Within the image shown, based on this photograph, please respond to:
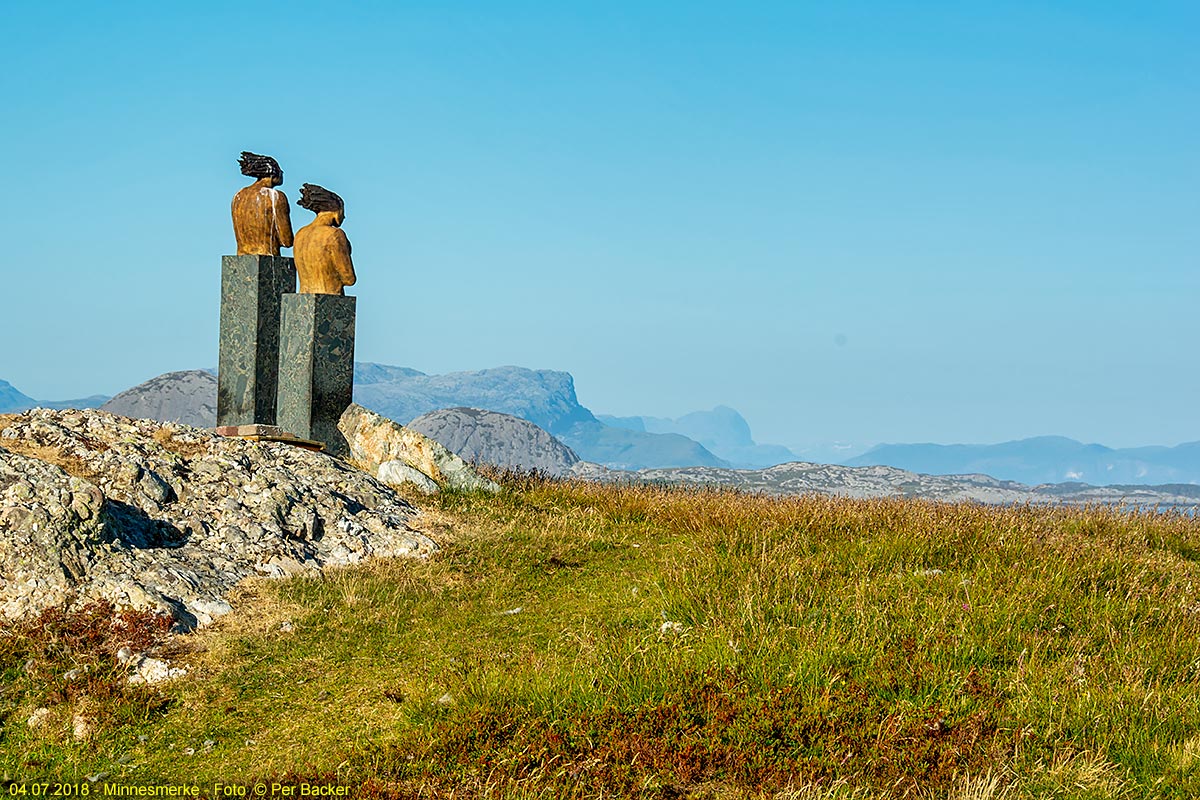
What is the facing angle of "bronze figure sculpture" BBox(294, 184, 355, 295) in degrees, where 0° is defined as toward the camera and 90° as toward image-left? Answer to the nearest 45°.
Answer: approximately 225°

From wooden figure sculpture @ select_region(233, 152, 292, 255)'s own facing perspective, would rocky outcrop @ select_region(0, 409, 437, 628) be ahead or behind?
behind

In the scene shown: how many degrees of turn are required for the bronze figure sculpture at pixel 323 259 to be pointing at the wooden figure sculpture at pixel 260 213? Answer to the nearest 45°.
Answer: approximately 135° to its left

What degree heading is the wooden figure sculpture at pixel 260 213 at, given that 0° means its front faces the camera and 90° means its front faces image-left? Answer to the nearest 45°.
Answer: approximately 225°
